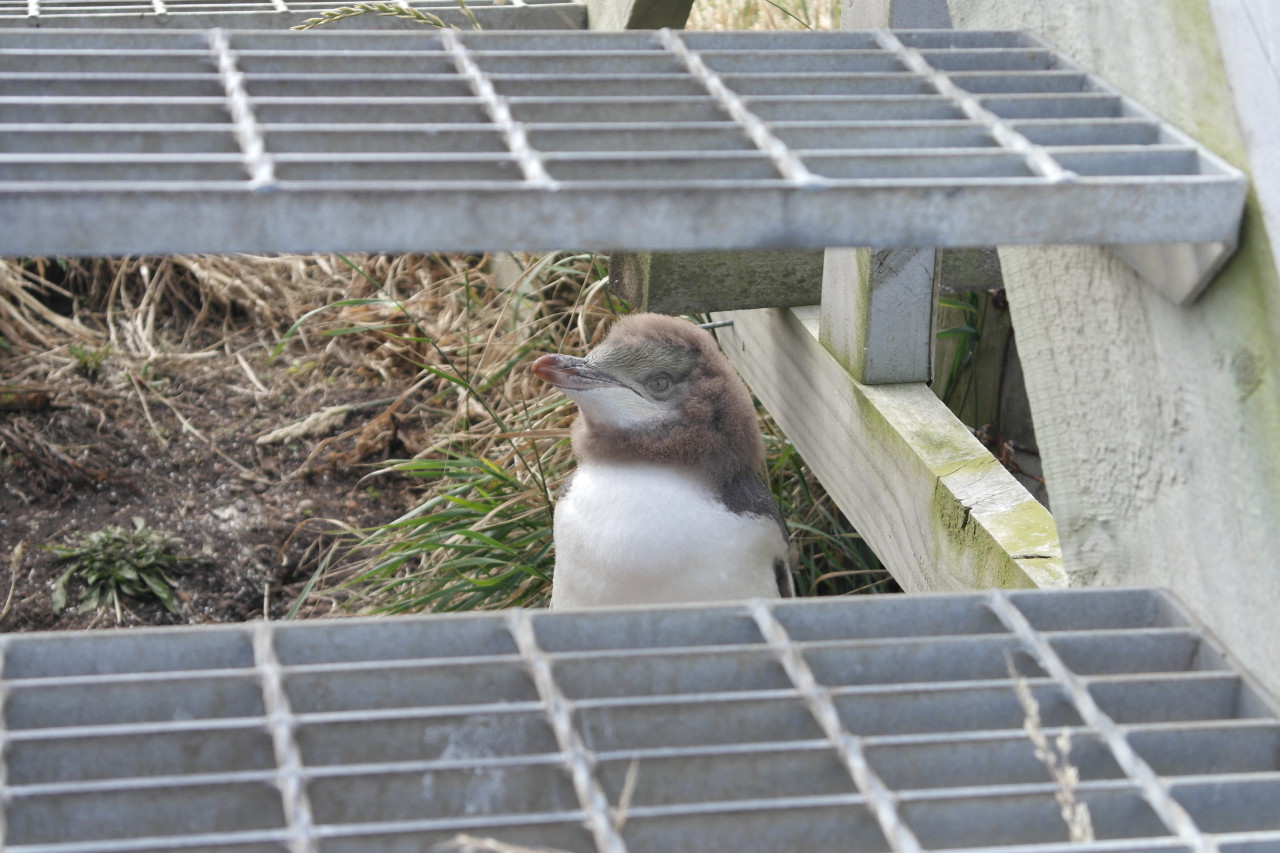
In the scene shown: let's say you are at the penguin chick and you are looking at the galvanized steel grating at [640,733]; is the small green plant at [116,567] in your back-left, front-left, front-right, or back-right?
back-right

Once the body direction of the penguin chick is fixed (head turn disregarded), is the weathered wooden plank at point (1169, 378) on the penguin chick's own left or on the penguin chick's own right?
on the penguin chick's own left

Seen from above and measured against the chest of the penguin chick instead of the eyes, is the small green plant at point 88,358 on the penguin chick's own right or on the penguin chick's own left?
on the penguin chick's own right

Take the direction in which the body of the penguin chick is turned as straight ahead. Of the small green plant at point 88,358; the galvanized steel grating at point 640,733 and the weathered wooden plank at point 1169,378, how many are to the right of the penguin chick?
1

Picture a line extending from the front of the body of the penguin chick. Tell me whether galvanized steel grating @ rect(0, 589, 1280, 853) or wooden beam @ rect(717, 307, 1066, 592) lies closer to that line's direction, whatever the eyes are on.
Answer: the galvanized steel grating

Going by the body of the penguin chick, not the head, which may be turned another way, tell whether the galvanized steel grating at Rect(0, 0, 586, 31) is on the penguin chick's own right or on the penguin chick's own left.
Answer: on the penguin chick's own right

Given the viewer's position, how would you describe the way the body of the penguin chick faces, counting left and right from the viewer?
facing the viewer and to the left of the viewer
